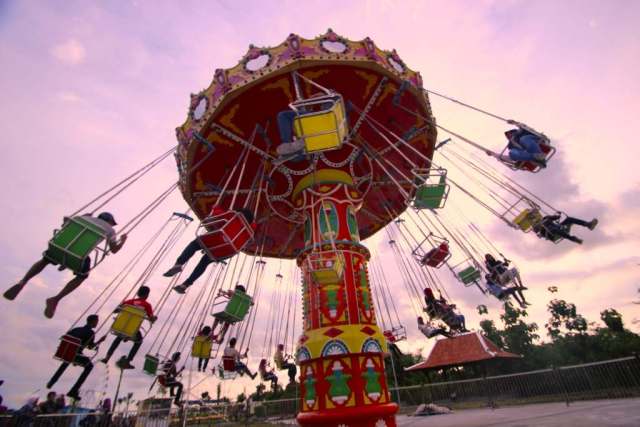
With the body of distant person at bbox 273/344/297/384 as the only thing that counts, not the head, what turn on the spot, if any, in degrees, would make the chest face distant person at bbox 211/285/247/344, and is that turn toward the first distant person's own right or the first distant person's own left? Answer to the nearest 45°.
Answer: approximately 90° to the first distant person's own right

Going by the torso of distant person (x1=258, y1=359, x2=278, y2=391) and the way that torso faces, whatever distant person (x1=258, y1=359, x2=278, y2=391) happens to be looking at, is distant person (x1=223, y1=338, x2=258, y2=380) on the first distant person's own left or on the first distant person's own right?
on the first distant person's own right

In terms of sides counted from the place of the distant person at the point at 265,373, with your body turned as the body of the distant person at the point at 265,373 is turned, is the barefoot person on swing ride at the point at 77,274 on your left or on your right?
on your right

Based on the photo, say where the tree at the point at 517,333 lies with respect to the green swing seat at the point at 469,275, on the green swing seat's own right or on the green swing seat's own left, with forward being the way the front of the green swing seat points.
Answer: on the green swing seat's own left

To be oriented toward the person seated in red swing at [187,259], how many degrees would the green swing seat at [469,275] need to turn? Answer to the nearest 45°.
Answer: approximately 90° to its right

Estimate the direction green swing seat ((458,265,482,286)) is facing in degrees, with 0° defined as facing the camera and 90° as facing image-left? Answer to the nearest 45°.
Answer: approximately 315°
